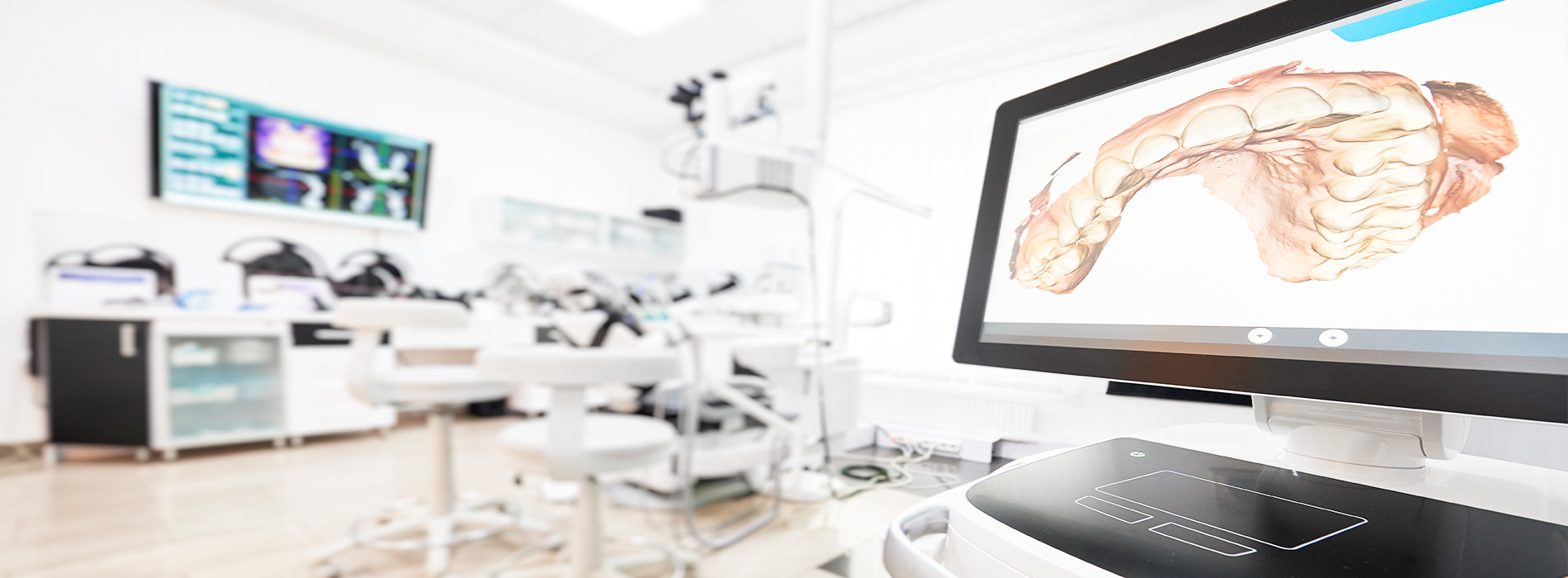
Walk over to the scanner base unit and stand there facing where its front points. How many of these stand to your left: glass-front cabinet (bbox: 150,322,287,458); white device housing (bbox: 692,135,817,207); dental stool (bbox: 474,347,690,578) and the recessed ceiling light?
0

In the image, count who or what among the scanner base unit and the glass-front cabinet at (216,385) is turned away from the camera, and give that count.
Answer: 0

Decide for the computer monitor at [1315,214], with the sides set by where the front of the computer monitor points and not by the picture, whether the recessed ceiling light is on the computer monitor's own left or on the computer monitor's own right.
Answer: on the computer monitor's own right

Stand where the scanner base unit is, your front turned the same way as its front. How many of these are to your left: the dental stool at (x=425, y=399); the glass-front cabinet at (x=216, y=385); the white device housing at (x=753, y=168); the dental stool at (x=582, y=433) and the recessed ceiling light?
0

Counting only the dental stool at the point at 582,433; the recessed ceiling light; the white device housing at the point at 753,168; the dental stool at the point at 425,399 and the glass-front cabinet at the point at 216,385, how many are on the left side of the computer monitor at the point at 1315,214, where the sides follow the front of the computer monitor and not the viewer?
0

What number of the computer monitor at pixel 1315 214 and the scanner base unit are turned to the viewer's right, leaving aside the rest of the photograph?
0

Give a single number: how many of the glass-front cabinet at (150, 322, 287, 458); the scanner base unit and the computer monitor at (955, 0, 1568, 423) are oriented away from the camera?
0

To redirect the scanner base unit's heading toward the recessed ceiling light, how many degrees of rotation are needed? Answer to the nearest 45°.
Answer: approximately 90° to its right

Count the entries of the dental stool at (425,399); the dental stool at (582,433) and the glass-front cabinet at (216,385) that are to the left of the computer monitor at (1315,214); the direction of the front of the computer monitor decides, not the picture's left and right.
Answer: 0

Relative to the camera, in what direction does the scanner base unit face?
facing the viewer and to the left of the viewer

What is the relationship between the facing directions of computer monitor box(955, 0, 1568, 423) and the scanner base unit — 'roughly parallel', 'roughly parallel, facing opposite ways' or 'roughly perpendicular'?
roughly parallel

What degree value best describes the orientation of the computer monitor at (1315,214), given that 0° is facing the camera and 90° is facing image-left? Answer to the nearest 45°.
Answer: approximately 45°

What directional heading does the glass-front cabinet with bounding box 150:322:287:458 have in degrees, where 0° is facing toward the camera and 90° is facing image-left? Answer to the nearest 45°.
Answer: approximately 315°
